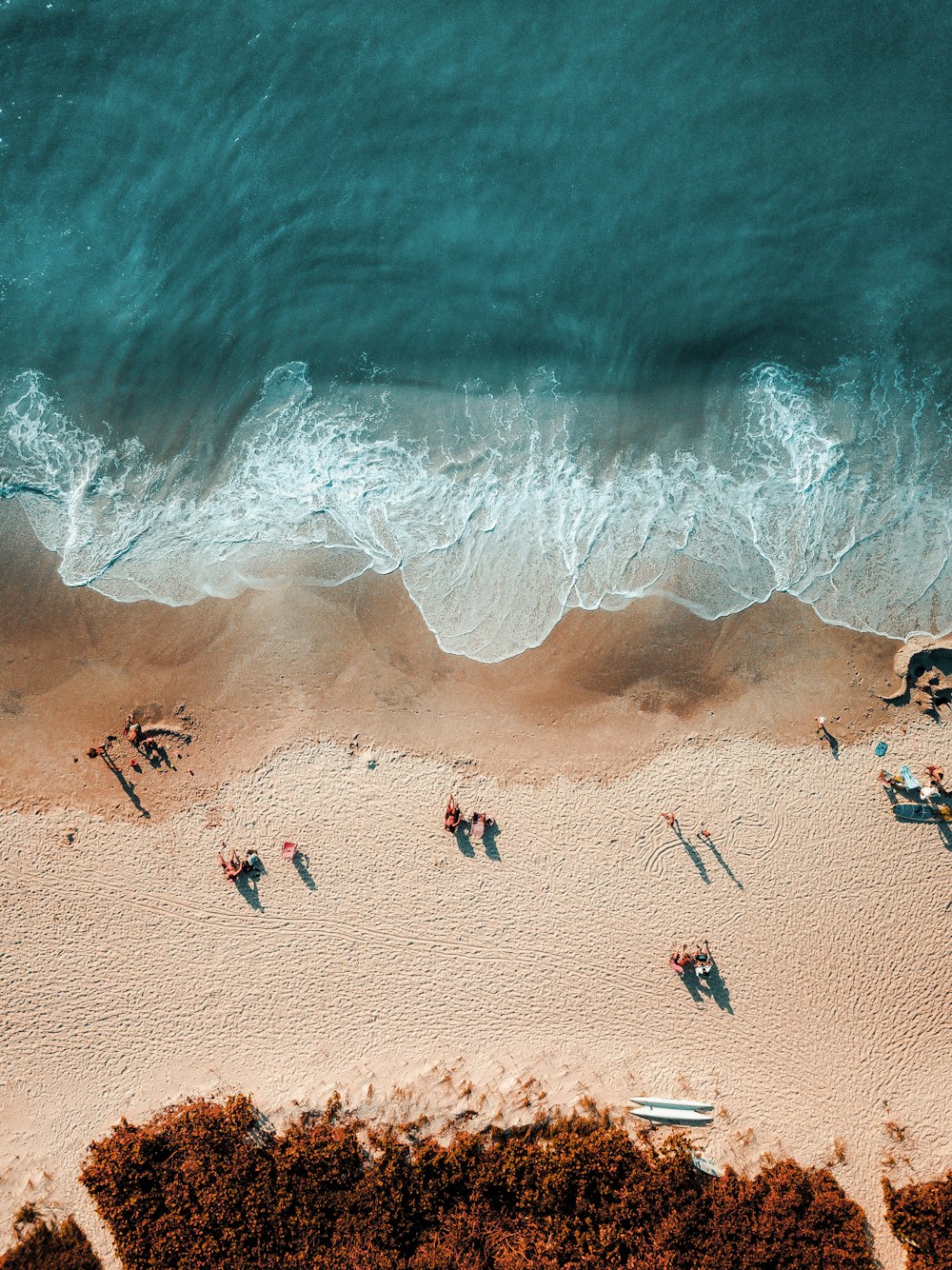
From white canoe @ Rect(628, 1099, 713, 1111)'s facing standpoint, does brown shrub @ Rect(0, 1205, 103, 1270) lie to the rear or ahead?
ahead

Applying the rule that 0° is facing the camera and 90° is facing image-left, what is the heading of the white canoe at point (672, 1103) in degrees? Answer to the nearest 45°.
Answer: approximately 90°
